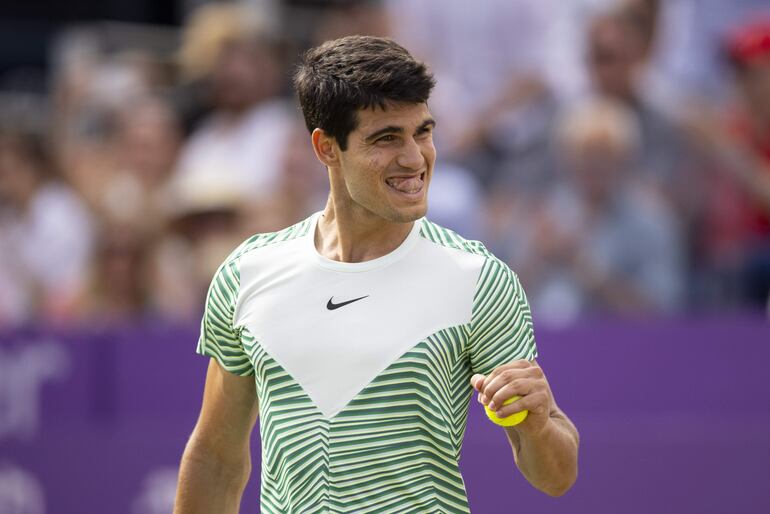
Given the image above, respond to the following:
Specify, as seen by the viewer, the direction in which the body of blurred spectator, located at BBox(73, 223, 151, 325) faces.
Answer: toward the camera

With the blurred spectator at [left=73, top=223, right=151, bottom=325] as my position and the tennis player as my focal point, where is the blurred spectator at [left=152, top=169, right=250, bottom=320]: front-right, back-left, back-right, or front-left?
front-left

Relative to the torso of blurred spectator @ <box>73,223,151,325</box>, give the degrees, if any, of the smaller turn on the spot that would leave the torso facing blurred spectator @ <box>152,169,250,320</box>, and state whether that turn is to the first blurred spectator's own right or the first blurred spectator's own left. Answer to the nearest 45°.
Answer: approximately 90° to the first blurred spectator's own left

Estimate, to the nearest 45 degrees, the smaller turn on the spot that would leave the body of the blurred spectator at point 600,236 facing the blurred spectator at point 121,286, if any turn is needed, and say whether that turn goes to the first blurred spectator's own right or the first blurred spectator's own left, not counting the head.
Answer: approximately 90° to the first blurred spectator's own right

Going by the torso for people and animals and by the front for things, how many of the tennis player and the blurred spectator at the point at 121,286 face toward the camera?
2

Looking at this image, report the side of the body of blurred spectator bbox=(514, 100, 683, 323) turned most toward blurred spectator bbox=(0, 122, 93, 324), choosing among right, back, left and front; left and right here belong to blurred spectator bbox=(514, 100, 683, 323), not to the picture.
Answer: right

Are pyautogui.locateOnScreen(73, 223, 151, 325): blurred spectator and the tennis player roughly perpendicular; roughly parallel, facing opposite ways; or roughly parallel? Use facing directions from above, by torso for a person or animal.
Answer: roughly parallel

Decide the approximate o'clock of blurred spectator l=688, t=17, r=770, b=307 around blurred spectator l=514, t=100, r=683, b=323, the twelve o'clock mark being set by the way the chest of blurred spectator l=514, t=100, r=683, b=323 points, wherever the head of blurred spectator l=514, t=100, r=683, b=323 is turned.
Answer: blurred spectator l=688, t=17, r=770, b=307 is roughly at 9 o'clock from blurred spectator l=514, t=100, r=683, b=323.

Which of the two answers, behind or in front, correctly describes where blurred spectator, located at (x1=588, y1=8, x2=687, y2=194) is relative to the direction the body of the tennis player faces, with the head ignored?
behind

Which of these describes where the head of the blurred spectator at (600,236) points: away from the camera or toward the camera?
toward the camera

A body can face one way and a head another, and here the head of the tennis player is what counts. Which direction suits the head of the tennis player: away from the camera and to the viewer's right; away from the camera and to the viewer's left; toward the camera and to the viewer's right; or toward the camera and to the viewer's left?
toward the camera and to the viewer's right

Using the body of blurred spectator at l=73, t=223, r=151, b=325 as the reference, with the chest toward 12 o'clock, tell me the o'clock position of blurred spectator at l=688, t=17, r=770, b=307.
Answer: blurred spectator at l=688, t=17, r=770, b=307 is roughly at 10 o'clock from blurred spectator at l=73, t=223, r=151, b=325.

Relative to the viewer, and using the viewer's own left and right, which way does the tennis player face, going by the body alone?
facing the viewer

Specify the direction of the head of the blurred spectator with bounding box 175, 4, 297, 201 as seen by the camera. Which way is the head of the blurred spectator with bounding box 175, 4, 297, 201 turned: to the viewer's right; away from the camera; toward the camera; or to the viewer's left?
toward the camera

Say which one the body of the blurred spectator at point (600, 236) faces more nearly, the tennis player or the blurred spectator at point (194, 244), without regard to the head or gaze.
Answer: the tennis player
